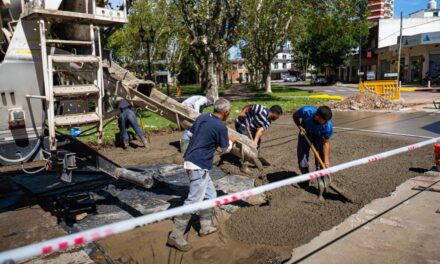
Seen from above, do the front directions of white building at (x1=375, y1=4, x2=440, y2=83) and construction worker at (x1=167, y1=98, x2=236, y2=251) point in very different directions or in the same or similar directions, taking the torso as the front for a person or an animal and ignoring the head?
very different directions

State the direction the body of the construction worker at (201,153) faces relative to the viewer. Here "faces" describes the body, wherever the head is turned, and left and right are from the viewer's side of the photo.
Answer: facing away from the viewer and to the right of the viewer

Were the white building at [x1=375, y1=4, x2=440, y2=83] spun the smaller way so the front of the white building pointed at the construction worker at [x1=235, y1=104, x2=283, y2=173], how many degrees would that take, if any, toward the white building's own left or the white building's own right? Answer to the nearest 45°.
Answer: approximately 45° to the white building's own left

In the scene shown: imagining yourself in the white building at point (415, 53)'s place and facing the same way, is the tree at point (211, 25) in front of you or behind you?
in front

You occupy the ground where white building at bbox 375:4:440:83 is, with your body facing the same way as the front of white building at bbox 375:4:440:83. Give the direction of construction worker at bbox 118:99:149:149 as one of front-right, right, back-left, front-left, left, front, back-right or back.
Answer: front-left

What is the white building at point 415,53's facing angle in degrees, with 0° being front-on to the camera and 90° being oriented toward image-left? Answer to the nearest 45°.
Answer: approximately 45°

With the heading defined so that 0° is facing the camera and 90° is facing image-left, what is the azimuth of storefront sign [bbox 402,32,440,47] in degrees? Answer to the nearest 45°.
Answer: approximately 45°
